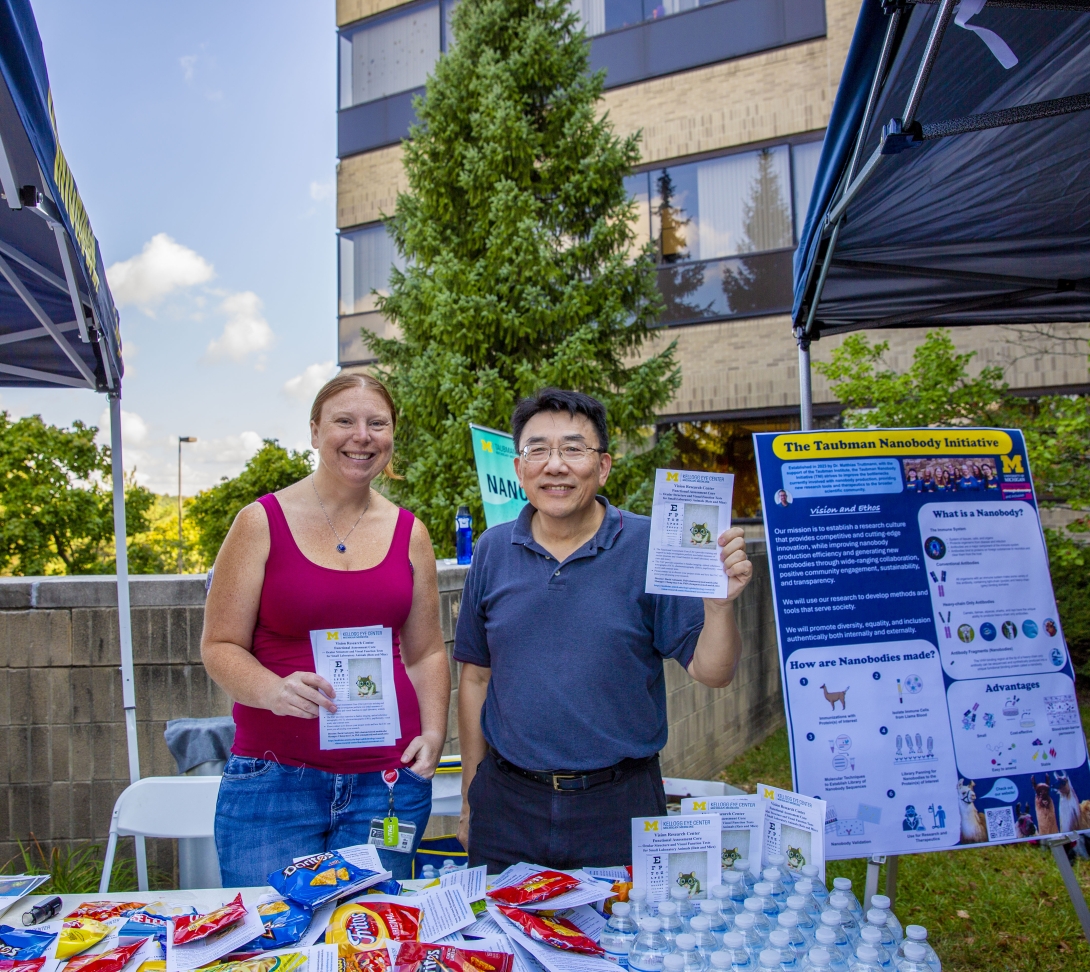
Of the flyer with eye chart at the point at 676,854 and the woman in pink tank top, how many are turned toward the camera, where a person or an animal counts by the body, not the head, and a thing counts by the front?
2

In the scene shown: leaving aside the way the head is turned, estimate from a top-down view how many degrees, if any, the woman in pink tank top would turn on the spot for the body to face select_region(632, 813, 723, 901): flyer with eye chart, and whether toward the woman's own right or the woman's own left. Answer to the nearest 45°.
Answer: approximately 45° to the woman's own left

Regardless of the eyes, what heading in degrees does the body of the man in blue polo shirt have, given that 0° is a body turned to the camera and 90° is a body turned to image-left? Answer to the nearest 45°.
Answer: approximately 0°

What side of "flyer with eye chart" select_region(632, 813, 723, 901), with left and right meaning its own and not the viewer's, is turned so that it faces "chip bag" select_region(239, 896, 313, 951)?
right

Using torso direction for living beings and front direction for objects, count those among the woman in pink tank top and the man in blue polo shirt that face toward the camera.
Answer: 2

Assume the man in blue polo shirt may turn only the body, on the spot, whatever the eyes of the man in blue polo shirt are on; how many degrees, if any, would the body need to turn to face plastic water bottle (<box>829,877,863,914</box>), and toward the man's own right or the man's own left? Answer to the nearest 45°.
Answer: approximately 45° to the man's own left
